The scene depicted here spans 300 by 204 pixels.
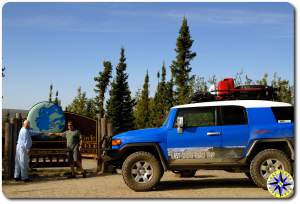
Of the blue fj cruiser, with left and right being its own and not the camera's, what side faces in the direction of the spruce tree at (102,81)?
right

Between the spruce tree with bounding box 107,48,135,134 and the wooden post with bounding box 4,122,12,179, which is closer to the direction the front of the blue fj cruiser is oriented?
the wooden post

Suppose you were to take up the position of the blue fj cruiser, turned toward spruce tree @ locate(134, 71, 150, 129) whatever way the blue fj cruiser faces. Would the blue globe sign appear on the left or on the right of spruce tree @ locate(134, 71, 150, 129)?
left

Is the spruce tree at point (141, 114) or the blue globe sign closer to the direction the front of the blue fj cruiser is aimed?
the blue globe sign

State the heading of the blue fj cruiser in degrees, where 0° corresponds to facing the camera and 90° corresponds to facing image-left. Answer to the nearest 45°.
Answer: approximately 90°

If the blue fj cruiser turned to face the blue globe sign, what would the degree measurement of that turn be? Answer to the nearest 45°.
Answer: approximately 45° to its right

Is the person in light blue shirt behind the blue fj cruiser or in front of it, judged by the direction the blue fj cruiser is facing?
in front

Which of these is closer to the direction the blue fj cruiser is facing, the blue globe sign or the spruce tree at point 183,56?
the blue globe sign

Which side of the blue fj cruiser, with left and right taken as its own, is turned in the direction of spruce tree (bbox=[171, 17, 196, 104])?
right

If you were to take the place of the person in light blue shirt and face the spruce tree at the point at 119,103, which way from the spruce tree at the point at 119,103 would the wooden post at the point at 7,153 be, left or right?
left

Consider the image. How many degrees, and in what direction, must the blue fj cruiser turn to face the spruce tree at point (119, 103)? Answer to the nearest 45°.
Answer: approximately 90° to its right

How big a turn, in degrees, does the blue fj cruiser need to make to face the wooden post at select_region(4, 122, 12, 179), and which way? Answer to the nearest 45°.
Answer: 0° — it already faces it

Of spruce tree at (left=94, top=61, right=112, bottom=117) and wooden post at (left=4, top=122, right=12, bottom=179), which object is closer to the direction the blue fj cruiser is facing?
the wooden post

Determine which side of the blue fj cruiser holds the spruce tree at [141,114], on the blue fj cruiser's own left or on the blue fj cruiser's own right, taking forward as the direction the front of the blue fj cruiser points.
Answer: on the blue fj cruiser's own right
